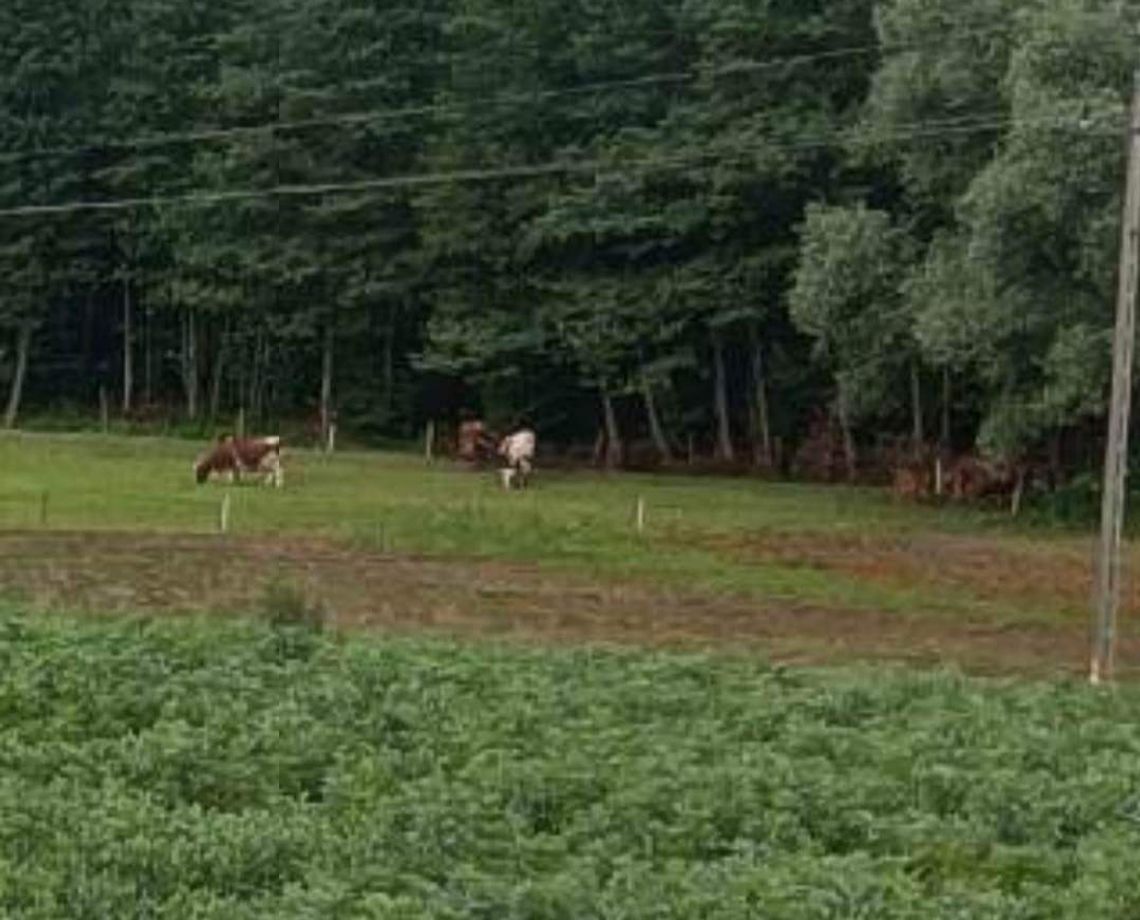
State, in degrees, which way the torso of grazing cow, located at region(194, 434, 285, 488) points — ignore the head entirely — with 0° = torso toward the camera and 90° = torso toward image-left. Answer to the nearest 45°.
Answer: approximately 90°

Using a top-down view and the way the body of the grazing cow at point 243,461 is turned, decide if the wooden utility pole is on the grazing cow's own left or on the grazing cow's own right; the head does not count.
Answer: on the grazing cow's own left
